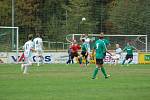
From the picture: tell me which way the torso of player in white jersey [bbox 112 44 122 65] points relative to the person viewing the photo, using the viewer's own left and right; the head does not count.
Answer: facing to the left of the viewer
